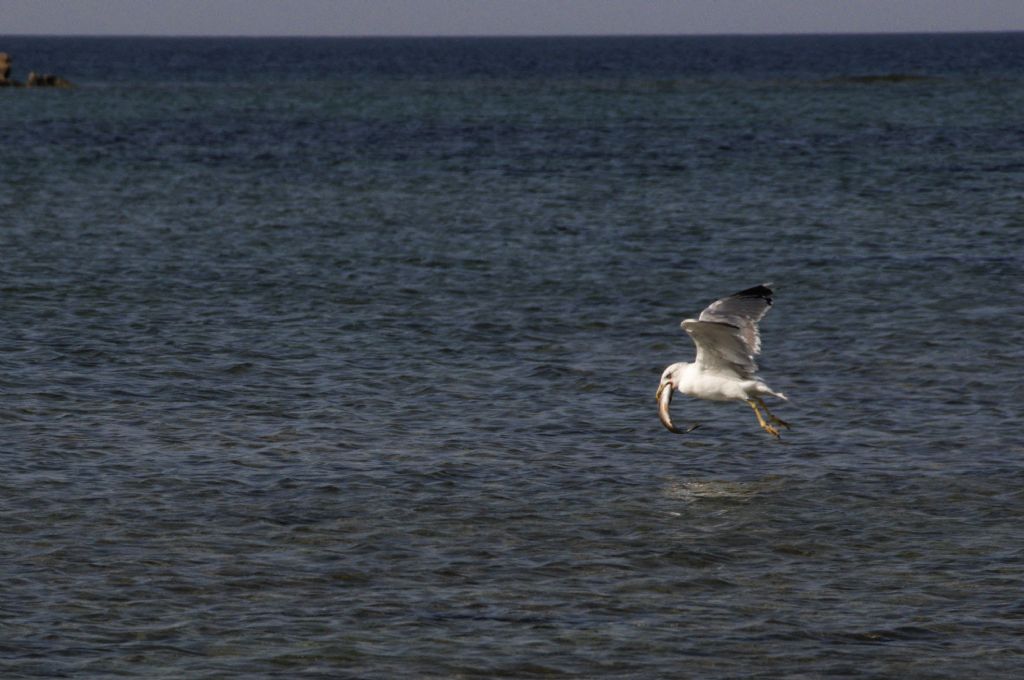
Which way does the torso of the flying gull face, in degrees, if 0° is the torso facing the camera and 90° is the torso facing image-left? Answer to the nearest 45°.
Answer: approximately 90°
